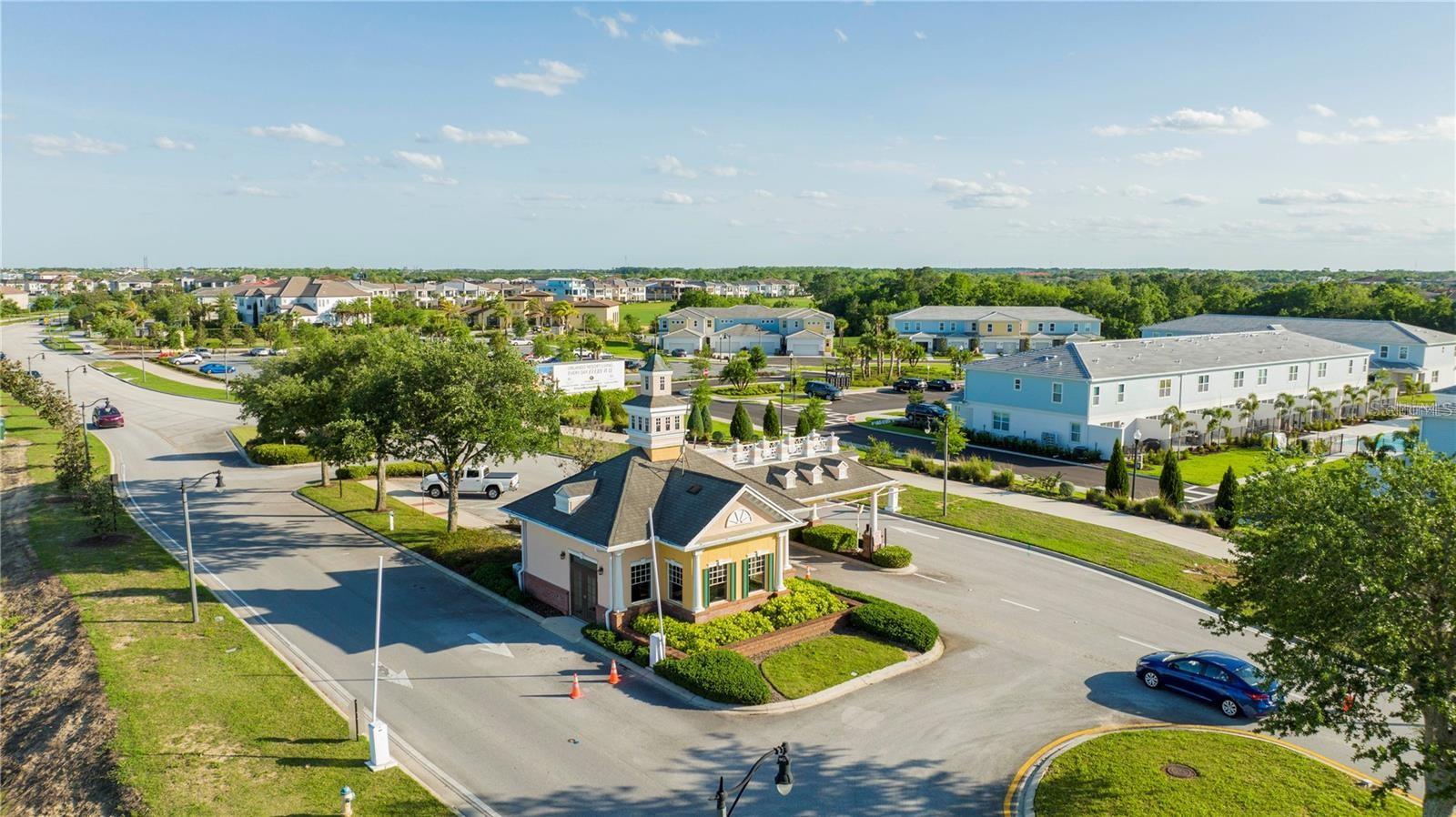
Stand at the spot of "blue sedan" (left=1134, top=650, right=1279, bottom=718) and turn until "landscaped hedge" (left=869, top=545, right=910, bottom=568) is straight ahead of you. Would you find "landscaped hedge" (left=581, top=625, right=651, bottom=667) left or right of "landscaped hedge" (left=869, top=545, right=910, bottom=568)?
left

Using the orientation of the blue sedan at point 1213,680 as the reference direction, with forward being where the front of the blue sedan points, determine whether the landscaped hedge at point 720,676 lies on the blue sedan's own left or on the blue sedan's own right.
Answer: on the blue sedan's own left

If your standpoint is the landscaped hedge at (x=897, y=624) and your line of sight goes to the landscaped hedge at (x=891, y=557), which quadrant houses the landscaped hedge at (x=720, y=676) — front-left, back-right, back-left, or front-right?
back-left

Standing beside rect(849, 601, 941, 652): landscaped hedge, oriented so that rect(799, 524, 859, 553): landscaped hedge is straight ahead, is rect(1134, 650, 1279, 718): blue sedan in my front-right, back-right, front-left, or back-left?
back-right
